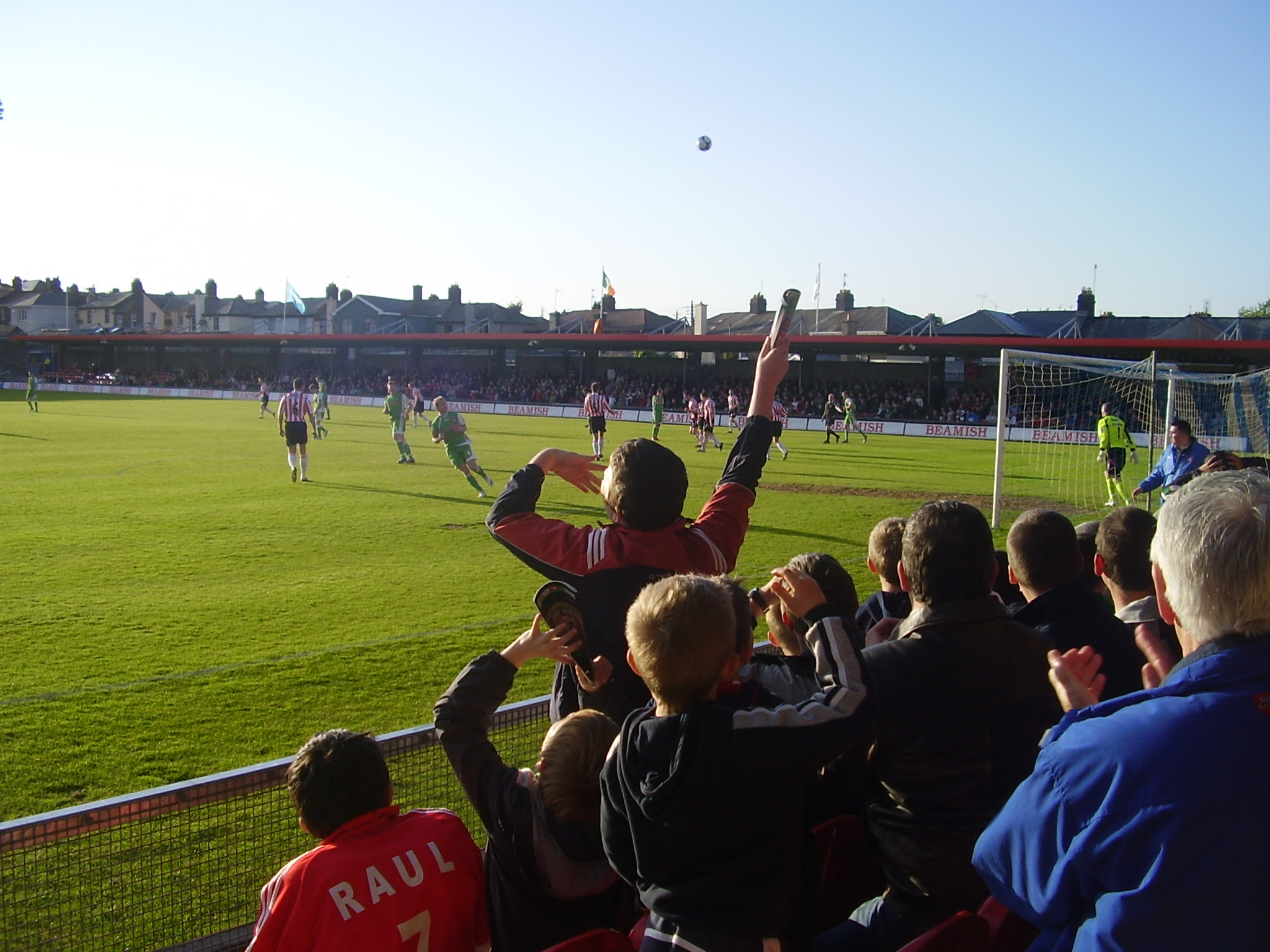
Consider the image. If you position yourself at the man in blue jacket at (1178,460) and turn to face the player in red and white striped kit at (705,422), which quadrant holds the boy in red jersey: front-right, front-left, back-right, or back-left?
back-left

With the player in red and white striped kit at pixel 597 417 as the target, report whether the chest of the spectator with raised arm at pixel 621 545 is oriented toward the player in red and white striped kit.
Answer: yes

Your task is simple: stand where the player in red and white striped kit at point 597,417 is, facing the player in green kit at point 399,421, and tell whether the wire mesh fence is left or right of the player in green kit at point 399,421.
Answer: left

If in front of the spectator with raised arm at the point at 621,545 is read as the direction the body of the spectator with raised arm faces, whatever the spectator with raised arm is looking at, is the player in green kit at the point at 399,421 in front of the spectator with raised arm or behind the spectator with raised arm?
in front

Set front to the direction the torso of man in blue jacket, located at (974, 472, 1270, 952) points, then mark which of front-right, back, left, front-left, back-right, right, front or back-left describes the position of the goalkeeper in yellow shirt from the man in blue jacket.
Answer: front-right

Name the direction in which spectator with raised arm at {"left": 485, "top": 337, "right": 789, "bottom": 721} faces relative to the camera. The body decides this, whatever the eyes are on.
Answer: away from the camera

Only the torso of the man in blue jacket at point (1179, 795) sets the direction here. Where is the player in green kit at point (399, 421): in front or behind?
in front

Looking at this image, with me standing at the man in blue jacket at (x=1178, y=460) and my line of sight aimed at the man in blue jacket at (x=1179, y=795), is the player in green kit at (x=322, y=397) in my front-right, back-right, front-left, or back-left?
back-right

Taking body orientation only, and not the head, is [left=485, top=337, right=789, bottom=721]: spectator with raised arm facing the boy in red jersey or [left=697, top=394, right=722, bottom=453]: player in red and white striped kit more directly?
the player in red and white striped kit

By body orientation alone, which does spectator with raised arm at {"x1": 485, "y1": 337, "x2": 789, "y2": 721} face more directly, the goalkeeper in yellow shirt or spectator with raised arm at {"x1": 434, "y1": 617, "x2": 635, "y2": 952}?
the goalkeeper in yellow shirt

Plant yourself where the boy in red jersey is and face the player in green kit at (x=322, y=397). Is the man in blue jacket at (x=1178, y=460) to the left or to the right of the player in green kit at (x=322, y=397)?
right

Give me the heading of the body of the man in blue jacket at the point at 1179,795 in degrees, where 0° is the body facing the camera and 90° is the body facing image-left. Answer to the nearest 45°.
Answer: approximately 135°

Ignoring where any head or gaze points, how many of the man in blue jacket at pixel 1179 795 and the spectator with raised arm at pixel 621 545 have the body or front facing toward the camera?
0
